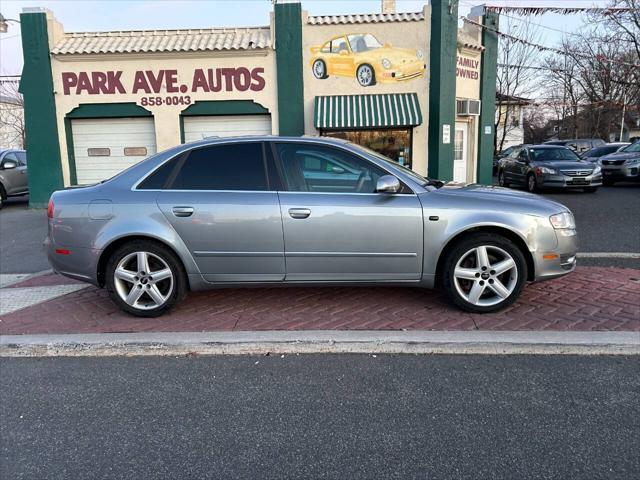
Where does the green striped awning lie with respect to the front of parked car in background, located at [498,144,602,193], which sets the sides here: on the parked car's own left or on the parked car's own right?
on the parked car's own right

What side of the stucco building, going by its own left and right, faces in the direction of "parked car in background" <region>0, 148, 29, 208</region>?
right

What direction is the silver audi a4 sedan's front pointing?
to the viewer's right

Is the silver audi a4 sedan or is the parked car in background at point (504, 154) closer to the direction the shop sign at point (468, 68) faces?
the silver audi a4 sedan

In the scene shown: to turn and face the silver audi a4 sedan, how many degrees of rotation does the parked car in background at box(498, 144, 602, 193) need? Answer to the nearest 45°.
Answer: approximately 45° to its right

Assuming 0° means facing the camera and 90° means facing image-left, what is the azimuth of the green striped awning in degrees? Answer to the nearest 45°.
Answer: approximately 0°

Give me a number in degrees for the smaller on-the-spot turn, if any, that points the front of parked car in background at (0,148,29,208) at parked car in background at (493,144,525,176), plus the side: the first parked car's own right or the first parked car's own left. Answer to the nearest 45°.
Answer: approximately 135° to the first parked car's own left

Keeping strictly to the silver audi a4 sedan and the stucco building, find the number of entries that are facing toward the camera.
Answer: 1

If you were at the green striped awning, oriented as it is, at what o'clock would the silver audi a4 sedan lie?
The silver audi a4 sedan is roughly at 12 o'clock from the green striped awning.
